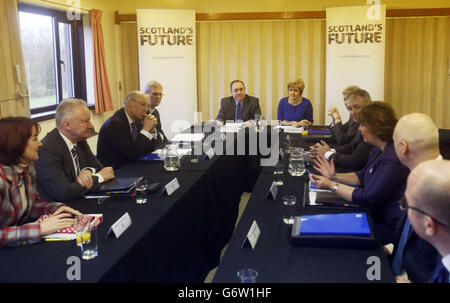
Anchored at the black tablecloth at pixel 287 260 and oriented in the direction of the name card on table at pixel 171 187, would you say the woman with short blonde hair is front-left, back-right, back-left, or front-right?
front-right

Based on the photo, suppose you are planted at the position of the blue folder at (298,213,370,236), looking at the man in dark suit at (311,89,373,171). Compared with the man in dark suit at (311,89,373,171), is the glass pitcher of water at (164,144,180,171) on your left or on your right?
left

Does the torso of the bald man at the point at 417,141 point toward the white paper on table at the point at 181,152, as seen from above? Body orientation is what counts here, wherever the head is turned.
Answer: yes

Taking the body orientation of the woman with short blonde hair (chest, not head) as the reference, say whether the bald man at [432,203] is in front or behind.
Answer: in front

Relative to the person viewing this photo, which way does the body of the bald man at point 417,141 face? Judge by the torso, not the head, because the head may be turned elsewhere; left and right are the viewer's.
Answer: facing away from the viewer and to the left of the viewer

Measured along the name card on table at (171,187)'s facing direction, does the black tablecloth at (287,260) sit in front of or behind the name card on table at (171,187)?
in front

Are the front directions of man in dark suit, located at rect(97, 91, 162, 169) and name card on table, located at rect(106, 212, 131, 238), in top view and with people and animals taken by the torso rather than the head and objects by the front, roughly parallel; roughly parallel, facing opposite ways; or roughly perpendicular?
roughly parallel

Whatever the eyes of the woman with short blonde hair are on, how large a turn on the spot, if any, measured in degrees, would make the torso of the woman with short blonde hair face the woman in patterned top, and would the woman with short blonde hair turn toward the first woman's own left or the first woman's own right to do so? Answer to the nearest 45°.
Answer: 0° — they already face them

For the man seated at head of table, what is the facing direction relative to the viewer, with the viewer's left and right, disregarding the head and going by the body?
facing the viewer

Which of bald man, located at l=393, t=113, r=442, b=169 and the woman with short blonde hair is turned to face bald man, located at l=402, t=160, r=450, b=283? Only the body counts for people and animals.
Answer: the woman with short blonde hair

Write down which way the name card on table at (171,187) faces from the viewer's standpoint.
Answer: facing the viewer and to the right of the viewer

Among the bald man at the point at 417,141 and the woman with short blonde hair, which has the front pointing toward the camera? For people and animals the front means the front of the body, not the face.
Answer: the woman with short blonde hair

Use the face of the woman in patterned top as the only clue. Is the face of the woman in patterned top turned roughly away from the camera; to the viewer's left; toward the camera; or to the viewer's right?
to the viewer's right

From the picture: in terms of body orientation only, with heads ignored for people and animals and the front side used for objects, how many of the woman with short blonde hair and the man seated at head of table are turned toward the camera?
2

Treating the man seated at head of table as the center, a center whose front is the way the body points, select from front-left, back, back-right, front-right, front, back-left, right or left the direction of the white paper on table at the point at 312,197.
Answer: front

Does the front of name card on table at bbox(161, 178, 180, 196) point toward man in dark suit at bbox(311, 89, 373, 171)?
no

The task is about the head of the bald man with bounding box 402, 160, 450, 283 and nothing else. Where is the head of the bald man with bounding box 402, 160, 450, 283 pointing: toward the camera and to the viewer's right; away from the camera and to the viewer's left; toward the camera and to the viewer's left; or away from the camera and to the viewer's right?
away from the camera and to the viewer's left

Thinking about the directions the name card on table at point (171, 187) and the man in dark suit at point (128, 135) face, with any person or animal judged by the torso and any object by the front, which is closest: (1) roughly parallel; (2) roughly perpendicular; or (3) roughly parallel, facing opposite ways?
roughly parallel

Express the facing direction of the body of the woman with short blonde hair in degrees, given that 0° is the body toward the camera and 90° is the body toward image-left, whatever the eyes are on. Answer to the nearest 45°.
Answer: approximately 0°

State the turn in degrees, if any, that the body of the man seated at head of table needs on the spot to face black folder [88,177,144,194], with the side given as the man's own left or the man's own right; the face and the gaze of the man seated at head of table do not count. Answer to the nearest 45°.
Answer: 0° — they already face it
